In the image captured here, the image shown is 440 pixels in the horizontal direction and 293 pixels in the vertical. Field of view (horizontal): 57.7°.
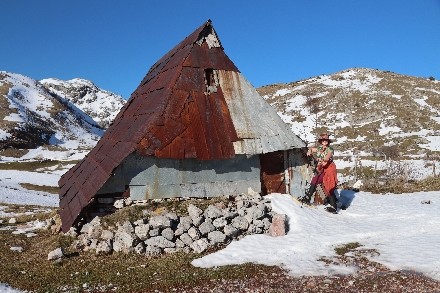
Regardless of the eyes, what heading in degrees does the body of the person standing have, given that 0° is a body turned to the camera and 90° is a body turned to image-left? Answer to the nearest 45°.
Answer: approximately 45°

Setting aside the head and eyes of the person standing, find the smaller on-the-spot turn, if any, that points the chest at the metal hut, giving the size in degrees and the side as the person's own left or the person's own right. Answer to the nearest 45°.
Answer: approximately 90° to the person's own right

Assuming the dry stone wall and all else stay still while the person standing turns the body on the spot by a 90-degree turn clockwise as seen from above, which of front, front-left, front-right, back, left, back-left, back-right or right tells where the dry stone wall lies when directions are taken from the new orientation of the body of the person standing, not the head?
left
